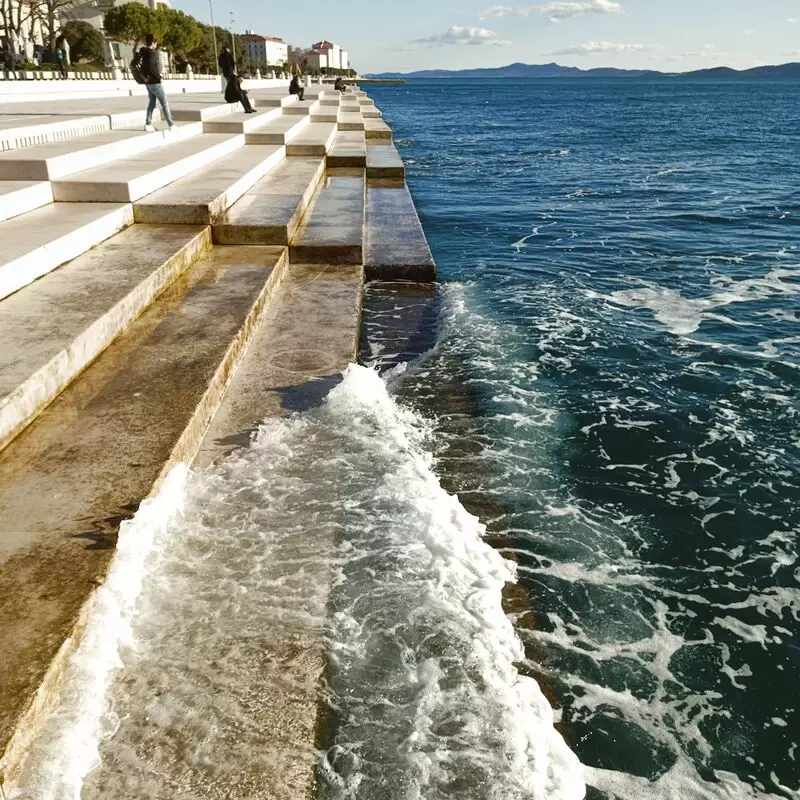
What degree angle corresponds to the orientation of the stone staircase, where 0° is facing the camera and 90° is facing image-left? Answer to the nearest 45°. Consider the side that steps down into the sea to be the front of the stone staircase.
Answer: approximately 270°

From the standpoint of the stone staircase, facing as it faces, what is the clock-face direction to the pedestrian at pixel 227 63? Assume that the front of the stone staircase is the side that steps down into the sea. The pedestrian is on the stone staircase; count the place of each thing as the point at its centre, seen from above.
The pedestrian is roughly at 9 o'clock from the stone staircase.
